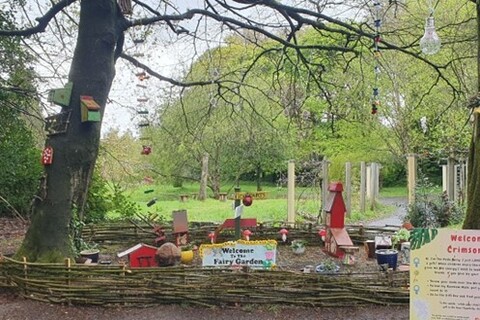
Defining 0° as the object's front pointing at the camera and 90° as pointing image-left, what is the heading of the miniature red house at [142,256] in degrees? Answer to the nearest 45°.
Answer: approximately 0°

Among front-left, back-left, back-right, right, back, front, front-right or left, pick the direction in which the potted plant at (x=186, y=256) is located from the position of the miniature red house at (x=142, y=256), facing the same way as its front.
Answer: back-left

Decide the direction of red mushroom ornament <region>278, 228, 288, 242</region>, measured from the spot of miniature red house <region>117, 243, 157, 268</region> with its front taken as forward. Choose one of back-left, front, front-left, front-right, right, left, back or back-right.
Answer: back-left

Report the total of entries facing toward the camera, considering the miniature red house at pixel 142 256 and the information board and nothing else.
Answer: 2

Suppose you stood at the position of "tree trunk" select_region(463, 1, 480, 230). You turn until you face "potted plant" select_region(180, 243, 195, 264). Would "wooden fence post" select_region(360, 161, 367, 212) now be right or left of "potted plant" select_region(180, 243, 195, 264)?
right

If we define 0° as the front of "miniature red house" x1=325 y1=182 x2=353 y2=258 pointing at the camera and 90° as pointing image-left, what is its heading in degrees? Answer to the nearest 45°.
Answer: approximately 45°

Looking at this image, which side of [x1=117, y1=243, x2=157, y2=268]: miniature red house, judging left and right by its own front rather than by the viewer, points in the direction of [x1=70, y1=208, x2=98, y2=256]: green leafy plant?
right

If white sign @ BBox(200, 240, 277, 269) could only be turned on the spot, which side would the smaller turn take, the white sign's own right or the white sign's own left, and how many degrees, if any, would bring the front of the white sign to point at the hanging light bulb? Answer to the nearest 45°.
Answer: approximately 45° to the white sign's own left

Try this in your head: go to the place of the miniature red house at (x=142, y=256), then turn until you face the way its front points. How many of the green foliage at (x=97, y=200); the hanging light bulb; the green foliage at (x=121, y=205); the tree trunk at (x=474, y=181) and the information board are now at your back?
2
